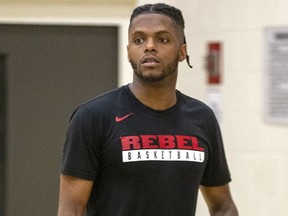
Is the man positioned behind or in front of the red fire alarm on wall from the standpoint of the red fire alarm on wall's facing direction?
in front

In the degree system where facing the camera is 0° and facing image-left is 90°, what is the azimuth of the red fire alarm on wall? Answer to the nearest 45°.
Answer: approximately 0°
